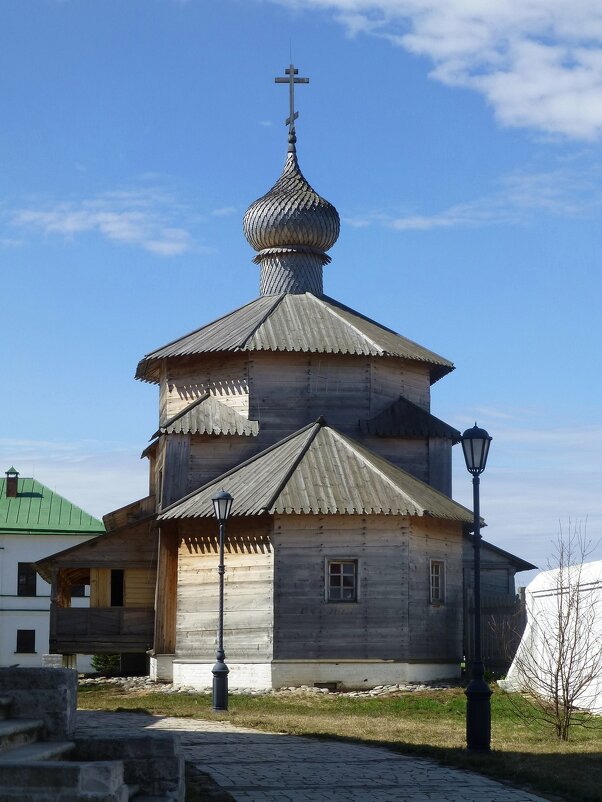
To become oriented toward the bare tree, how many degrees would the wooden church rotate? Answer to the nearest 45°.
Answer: approximately 180°

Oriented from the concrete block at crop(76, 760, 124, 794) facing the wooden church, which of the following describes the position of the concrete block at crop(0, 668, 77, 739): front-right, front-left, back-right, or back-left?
front-left

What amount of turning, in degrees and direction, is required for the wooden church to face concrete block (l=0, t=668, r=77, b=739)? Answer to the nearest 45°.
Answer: approximately 180°

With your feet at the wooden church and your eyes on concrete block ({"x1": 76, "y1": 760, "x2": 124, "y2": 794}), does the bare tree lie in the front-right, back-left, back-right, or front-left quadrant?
front-left

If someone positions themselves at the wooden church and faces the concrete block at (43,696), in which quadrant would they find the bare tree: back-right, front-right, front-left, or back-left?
front-left

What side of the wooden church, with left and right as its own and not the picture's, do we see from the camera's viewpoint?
back

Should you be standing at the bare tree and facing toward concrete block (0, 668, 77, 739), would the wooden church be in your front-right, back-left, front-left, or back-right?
back-right

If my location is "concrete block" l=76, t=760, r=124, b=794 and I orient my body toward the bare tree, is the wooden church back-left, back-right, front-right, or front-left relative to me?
front-left
